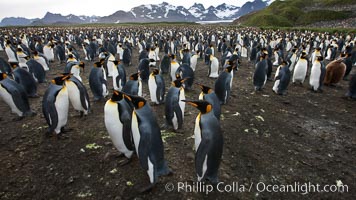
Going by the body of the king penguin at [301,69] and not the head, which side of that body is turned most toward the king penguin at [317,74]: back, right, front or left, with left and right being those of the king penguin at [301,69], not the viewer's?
left

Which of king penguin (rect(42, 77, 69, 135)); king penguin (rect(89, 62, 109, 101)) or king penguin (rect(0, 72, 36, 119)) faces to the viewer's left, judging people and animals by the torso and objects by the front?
king penguin (rect(0, 72, 36, 119))

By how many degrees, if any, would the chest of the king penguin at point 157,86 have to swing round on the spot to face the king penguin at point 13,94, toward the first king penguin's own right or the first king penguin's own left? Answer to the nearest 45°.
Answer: approximately 45° to the first king penguin's own right

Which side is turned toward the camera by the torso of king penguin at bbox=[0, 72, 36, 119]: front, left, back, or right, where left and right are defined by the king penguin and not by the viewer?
left
